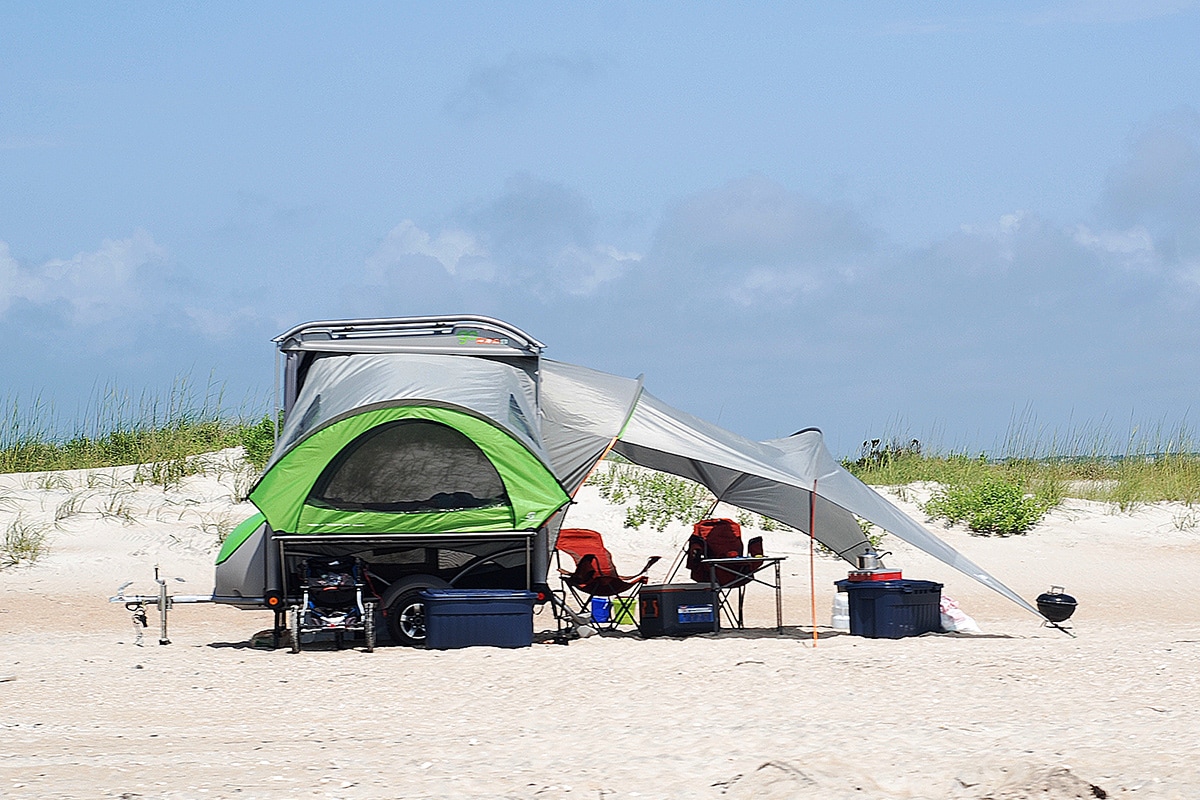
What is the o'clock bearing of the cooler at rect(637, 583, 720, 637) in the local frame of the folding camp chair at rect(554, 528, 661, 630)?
The cooler is roughly at 11 o'clock from the folding camp chair.

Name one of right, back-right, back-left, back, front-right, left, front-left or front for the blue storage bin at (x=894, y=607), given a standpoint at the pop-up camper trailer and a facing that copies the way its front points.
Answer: back

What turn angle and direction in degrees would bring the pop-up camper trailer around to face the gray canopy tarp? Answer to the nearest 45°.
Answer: approximately 135° to its right

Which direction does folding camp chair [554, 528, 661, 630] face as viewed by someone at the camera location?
facing the viewer and to the right of the viewer

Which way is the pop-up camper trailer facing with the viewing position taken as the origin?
facing to the left of the viewer

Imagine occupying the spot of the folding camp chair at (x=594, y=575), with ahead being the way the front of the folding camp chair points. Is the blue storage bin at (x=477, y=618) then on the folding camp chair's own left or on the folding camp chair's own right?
on the folding camp chair's own right

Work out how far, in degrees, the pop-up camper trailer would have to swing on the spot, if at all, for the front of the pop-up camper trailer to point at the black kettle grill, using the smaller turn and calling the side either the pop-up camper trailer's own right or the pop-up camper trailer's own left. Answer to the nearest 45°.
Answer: approximately 180°

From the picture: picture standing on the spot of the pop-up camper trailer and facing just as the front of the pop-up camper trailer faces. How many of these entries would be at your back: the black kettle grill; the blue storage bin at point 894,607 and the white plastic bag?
3

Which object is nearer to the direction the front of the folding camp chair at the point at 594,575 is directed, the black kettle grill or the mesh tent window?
the black kettle grill

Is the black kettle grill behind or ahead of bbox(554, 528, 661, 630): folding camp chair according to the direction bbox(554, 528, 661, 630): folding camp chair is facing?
ahead

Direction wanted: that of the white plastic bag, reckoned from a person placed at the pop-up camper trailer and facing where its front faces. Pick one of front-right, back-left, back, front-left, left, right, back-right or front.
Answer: back
